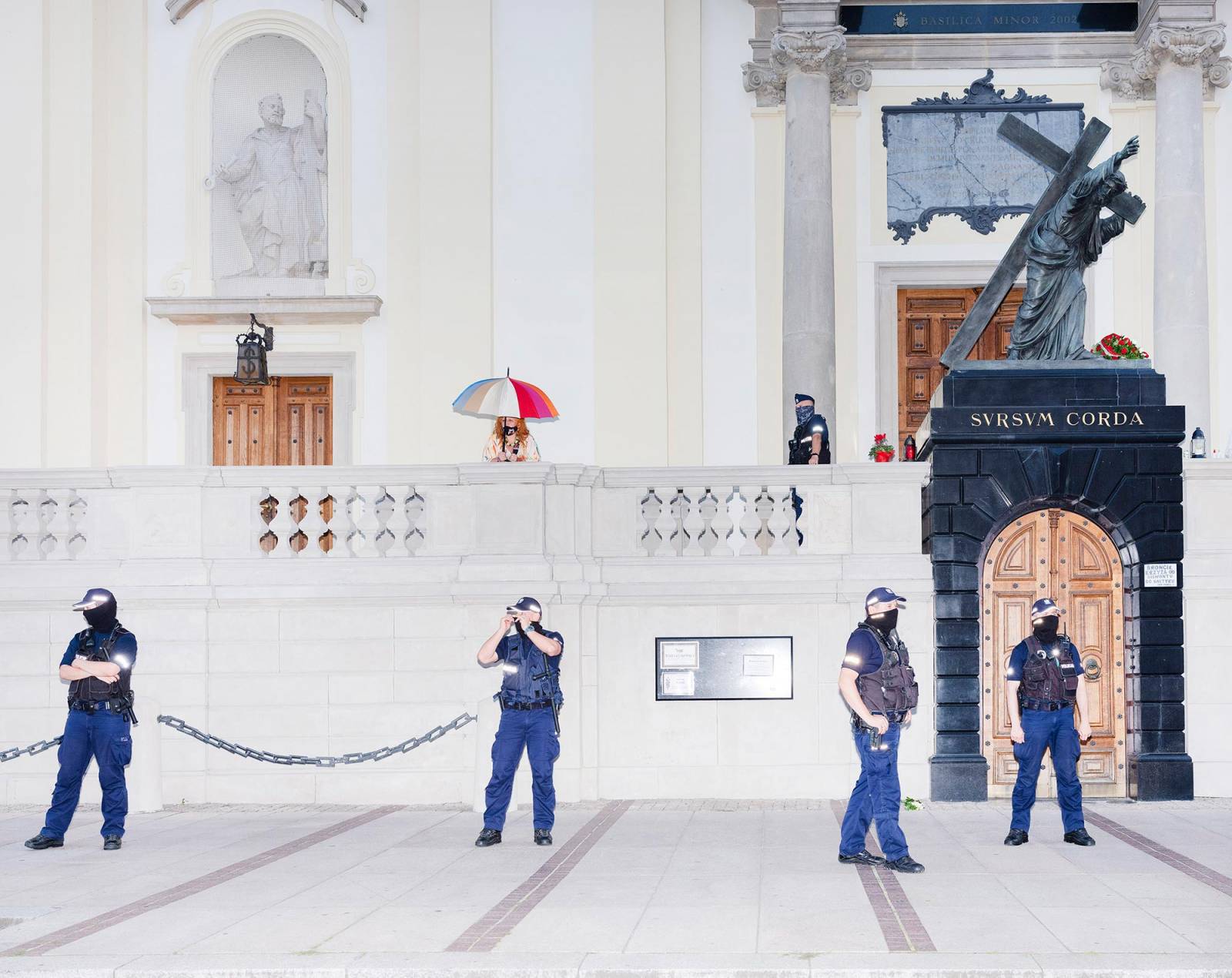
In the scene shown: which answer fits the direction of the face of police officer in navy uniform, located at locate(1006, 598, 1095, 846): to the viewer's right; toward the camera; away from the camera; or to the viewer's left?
toward the camera

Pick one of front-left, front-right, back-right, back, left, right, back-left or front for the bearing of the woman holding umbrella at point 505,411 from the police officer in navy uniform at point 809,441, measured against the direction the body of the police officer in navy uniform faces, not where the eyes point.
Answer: front-right

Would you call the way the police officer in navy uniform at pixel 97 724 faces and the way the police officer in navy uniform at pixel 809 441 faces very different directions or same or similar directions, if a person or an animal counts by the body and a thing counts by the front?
same or similar directions

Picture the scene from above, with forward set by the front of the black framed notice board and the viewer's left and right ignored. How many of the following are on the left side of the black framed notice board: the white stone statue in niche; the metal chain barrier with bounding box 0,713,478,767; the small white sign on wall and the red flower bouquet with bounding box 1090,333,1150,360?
2

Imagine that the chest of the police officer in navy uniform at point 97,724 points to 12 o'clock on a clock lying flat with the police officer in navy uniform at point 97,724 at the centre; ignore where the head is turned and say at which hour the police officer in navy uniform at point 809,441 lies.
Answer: the police officer in navy uniform at point 809,441 is roughly at 7 o'clock from the police officer in navy uniform at point 97,724.

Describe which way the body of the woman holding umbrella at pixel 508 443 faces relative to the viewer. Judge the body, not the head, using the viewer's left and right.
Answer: facing the viewer

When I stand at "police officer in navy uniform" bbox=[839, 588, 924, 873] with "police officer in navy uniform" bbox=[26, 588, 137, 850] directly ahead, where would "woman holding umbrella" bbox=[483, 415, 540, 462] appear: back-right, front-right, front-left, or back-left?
front-right

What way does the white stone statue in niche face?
toward the camera

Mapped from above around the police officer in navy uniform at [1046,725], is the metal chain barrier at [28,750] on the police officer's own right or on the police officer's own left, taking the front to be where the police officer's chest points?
on the police officer's own right

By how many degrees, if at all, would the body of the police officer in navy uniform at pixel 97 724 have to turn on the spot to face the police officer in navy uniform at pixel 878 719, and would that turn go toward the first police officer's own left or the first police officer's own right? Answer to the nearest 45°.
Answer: approximately 90° to the first police officer's own left

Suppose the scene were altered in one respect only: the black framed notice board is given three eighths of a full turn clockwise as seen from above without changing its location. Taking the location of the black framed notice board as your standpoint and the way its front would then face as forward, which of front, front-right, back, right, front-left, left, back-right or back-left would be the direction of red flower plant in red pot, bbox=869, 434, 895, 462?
right

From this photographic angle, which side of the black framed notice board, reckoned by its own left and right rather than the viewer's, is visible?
front

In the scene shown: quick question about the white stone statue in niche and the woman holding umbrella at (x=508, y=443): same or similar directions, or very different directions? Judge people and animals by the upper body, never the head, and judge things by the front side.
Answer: same or similar directions
